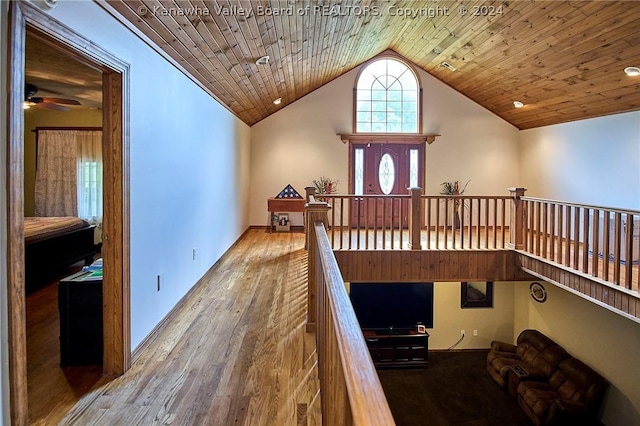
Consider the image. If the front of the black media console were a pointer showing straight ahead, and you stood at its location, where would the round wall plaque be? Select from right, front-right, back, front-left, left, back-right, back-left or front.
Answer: left

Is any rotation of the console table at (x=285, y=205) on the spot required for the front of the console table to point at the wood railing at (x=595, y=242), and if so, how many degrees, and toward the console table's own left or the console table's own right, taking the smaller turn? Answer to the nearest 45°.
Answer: approximately 45° to the console table's own left

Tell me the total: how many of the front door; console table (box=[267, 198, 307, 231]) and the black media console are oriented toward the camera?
3

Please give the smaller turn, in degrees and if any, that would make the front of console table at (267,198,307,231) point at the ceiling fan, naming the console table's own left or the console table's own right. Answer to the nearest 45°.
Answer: approximately 45° to the console table's own right

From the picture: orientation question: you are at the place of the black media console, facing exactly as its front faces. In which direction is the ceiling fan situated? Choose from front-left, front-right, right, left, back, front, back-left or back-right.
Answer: front-right

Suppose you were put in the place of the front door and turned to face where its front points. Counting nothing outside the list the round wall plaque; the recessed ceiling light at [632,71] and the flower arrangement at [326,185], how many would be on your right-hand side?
1

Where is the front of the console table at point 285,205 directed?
toward the camera

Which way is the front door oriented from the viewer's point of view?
toward the camera

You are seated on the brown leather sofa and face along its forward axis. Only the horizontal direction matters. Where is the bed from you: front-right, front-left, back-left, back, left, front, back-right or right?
front

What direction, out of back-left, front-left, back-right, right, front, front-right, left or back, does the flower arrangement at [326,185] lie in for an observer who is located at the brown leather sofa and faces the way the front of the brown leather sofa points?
front-right

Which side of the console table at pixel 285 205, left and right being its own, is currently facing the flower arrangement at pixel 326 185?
left

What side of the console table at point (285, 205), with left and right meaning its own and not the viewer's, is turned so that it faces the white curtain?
right

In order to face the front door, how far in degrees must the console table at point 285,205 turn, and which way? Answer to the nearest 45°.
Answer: approximately 90° to its left

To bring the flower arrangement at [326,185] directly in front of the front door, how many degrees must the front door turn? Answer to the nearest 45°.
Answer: approximately 90° to its right
